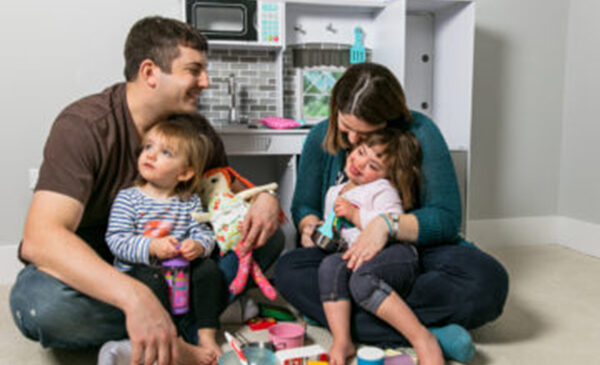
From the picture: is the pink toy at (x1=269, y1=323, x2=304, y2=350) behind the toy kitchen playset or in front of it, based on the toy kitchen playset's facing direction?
in front

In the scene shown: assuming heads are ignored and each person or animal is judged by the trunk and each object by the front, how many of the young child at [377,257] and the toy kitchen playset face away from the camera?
0

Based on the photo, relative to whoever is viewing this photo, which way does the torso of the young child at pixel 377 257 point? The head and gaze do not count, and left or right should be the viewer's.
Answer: facing the viewer and to the left of the viewer

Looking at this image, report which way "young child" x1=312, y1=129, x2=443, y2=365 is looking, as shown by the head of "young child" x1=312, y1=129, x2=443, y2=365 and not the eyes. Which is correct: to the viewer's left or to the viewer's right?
to the viewer's left

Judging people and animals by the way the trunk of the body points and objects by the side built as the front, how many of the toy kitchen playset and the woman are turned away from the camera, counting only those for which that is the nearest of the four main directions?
0

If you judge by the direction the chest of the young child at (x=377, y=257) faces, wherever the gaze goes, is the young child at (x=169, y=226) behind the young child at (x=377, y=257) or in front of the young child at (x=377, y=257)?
in front

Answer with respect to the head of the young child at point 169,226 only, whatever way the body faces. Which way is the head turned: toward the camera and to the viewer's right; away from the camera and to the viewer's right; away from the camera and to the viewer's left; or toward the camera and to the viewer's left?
toward the camera and to the viewer's left

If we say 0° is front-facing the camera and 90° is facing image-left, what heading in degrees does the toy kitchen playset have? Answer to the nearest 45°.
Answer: approximately 0°

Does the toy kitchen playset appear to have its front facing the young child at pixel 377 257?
yes

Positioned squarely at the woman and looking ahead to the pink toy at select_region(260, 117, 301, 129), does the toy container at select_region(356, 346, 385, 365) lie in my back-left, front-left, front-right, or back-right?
back-left

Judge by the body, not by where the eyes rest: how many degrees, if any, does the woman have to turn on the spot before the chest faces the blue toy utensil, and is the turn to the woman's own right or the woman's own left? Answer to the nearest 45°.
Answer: approximately 135° to the woman's own right
